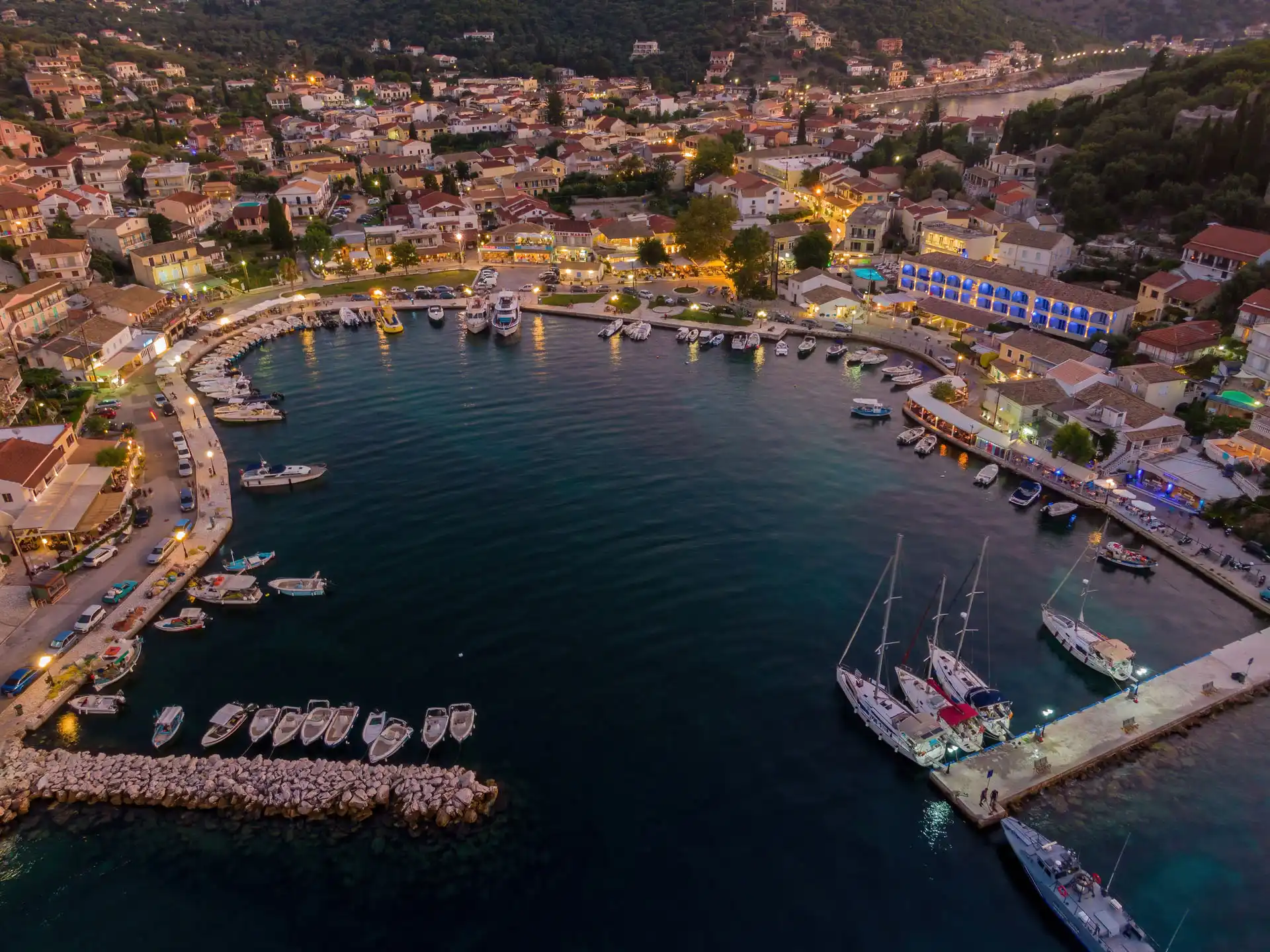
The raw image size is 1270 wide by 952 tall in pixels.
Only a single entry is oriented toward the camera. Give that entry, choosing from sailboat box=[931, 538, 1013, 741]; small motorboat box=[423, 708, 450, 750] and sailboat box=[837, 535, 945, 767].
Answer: the small motorboat

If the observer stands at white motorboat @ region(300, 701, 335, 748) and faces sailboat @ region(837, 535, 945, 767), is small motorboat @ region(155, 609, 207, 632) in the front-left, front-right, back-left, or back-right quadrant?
back-left

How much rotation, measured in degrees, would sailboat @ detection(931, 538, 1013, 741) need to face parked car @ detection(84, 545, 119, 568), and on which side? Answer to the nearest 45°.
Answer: approximately 45° to its left

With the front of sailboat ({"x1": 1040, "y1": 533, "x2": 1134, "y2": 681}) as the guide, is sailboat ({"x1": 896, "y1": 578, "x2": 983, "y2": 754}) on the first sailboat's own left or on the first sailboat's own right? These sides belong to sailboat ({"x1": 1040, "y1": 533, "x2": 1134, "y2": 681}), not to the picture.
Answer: on the first sailboat's own left

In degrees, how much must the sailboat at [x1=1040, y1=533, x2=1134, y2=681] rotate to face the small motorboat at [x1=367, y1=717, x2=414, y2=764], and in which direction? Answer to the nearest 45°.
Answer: approximately 90° to its left

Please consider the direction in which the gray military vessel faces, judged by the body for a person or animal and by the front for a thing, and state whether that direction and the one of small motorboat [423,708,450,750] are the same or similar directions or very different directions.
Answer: very different directions

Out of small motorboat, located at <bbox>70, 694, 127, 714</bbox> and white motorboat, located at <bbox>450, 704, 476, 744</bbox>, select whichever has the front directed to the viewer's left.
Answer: the small motorboat

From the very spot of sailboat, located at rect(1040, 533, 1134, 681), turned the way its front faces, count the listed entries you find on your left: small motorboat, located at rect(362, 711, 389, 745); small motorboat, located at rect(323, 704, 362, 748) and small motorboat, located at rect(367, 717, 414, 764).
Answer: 3

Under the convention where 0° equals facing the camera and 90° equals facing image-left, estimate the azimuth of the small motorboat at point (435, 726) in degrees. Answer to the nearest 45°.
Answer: approximately 0°

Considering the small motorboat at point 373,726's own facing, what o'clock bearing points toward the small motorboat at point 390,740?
the small motorboat at point 390,740 is roughly at 11 o'clock from the small motorboat at point 373,726.

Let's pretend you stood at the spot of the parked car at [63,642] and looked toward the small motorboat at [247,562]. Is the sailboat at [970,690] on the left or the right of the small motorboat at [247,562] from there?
right

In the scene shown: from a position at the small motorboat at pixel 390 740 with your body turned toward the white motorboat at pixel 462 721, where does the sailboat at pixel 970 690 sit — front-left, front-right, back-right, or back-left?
front-right

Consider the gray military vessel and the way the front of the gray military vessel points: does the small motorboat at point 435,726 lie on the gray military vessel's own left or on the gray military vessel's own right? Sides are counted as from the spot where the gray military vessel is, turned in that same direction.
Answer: on the gray military vessel's own left
